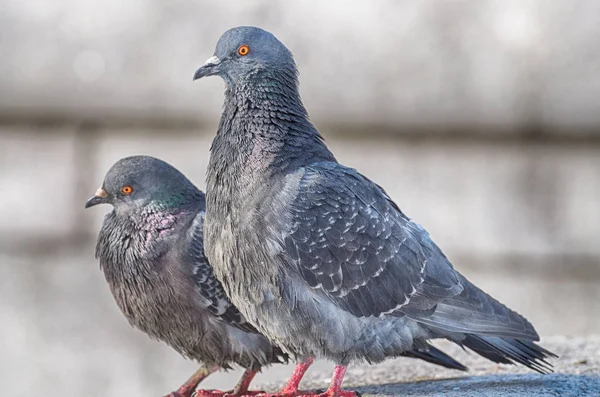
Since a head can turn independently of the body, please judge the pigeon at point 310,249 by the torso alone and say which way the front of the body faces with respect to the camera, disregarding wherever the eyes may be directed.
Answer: to the viewer's left

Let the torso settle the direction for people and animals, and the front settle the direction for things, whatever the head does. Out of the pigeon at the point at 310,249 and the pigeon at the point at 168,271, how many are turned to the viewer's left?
2

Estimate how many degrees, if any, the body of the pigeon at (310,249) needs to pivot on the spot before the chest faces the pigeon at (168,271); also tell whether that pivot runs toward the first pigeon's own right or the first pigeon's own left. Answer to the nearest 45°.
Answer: approximately 45° to the first pigeon's own right

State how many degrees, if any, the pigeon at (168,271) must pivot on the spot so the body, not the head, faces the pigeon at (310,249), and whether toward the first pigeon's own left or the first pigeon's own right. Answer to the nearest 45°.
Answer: approximately 135° to the first pigeon's own left

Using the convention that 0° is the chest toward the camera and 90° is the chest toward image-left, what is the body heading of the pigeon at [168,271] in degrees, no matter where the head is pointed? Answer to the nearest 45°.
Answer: approximately 90°
